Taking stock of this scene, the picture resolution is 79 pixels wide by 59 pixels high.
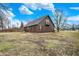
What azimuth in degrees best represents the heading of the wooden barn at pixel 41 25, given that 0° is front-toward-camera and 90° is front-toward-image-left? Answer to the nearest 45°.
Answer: approximately 315°

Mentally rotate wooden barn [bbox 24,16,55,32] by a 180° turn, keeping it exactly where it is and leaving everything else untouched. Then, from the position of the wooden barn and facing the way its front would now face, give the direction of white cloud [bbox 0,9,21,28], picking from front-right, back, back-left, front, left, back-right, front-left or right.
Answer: front-left
